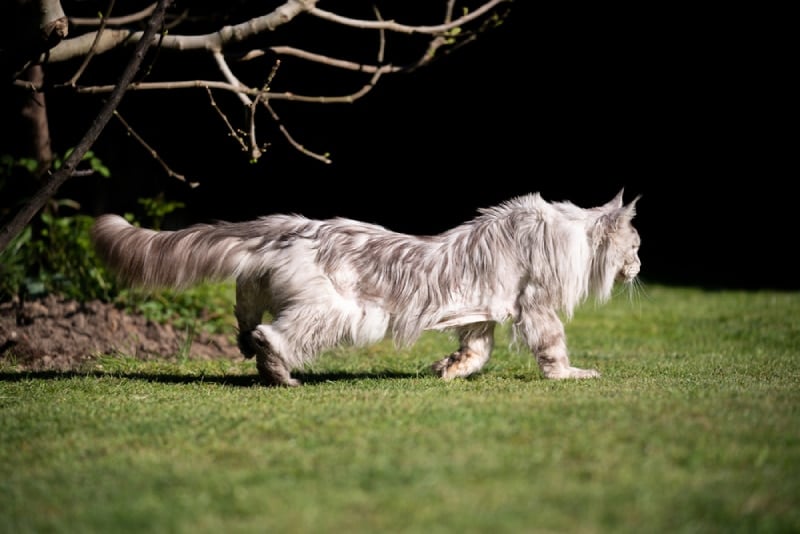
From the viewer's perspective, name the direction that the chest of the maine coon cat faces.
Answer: to the viewer's right
